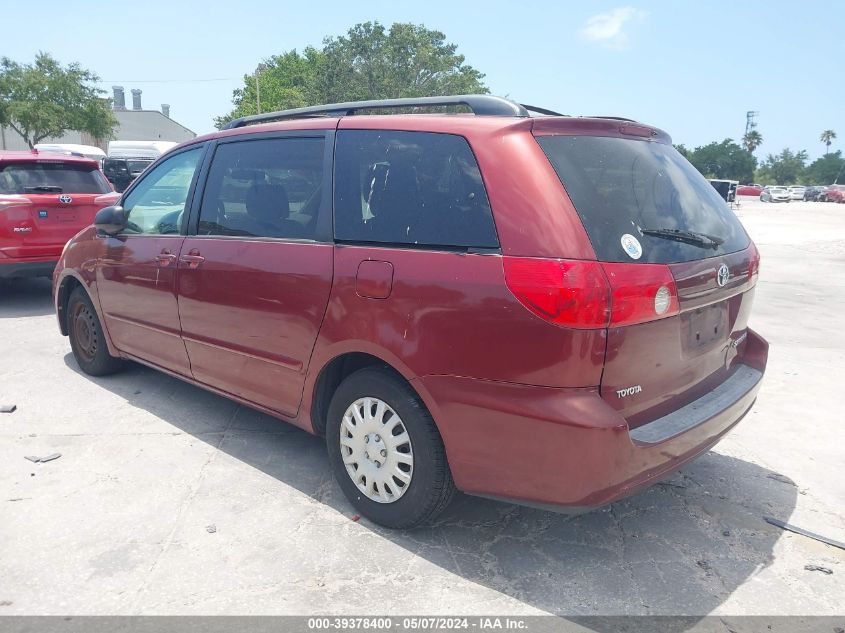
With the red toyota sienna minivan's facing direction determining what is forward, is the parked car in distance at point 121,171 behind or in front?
in front

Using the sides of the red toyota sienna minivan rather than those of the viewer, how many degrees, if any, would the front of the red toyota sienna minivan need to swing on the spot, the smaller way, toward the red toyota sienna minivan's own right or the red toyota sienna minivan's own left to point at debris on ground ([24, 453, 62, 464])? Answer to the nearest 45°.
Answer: approximately 45° to the red toyota sienna minivan's own left

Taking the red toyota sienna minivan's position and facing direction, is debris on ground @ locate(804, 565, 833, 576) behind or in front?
behind

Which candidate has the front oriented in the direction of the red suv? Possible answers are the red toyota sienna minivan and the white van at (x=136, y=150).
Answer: the red toyota sienna minivan

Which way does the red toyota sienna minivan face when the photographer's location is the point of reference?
facing away from the viewer and to the left of the viewer

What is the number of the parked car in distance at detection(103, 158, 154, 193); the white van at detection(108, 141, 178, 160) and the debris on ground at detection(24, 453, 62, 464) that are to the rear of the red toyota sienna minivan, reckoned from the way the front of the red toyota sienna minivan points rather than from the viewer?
0

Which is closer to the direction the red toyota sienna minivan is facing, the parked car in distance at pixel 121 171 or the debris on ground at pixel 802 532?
the parked car in distance
